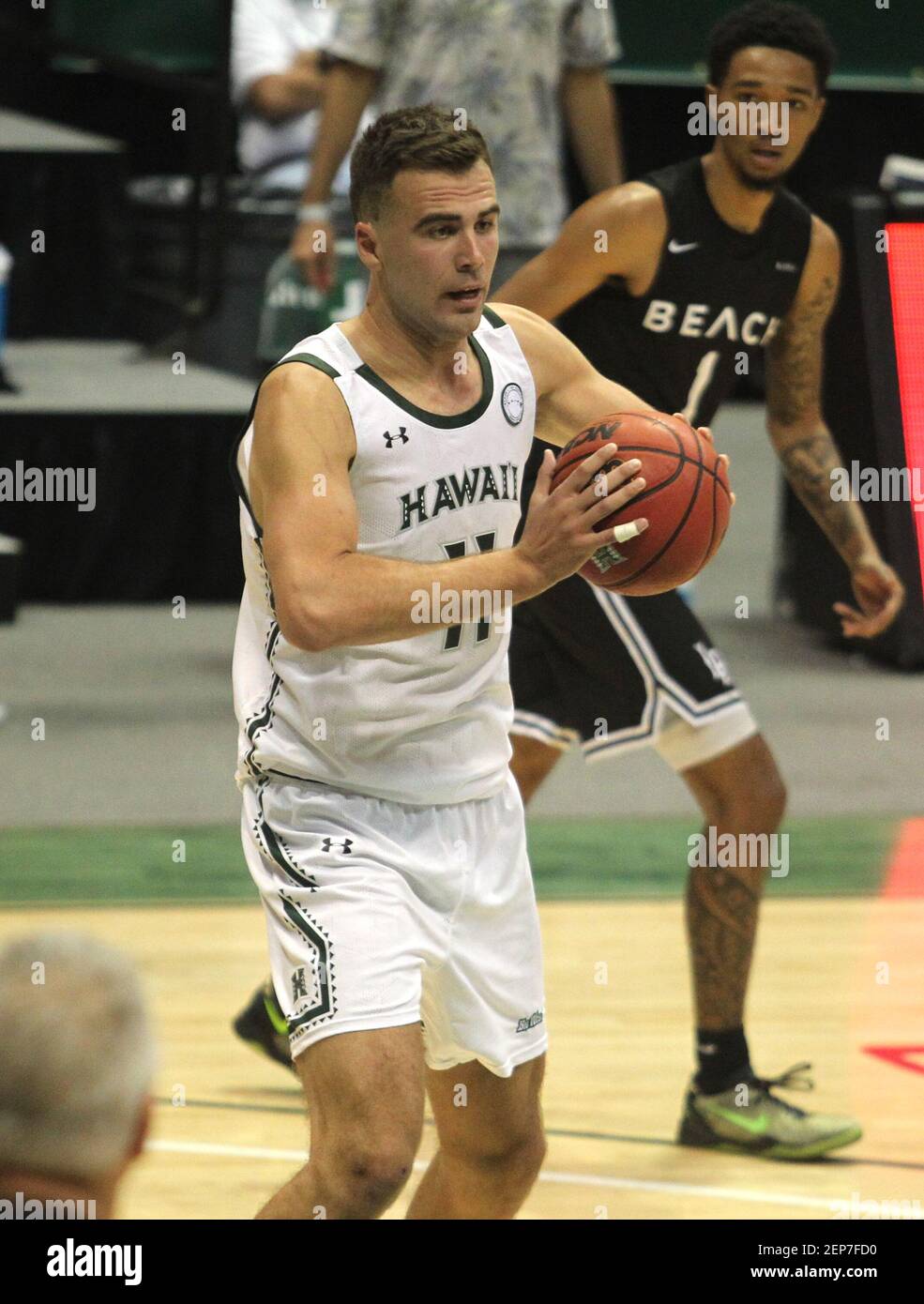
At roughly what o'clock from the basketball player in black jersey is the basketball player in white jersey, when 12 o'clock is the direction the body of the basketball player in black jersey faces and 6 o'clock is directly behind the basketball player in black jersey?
The basketball player in white jersey is roughly at 2 o'clock from the basketball player in black jersey.

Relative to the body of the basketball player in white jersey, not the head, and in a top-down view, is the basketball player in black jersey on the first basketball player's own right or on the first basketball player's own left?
on the first basketball player's own left

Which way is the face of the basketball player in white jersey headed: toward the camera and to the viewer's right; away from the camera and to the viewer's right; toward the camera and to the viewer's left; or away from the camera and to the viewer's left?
toward the camera and to the viewer's right

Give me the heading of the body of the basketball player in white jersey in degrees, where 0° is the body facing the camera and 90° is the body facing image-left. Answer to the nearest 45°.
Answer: approximately 315°

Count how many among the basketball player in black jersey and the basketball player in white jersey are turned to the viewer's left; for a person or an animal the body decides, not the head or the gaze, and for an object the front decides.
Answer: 0
